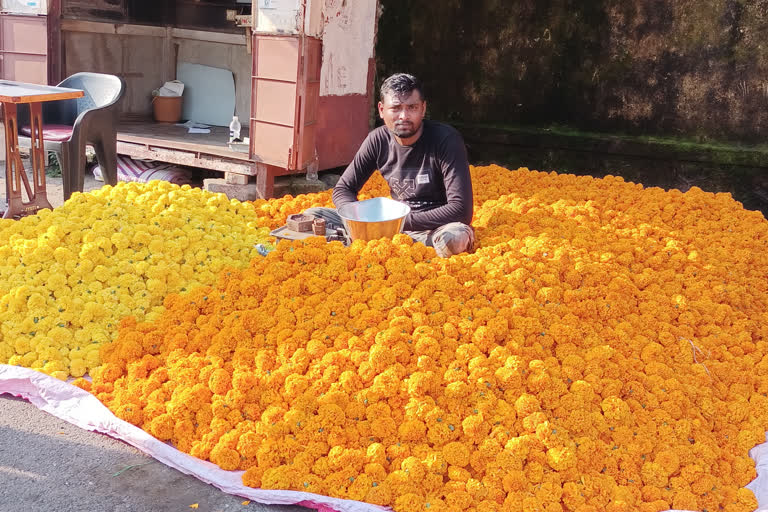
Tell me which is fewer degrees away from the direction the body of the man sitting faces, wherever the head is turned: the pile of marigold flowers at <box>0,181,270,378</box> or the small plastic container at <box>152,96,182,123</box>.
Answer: the pile of marigold flowers

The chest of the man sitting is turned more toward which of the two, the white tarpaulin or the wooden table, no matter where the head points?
the white tarpaulin

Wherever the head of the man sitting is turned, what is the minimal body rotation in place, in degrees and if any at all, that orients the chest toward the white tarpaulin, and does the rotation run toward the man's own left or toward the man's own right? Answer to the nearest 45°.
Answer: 0° — they already face it

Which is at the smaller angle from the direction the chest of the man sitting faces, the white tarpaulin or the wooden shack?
the white tarpaulin

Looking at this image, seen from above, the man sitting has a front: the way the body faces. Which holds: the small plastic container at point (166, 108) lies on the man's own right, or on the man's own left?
on the man's own right

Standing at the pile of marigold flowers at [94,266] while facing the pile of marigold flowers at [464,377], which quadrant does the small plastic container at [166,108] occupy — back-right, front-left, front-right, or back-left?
back-left

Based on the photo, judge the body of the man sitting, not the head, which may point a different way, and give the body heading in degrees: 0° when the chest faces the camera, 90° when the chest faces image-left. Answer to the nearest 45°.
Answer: approximately 45°
